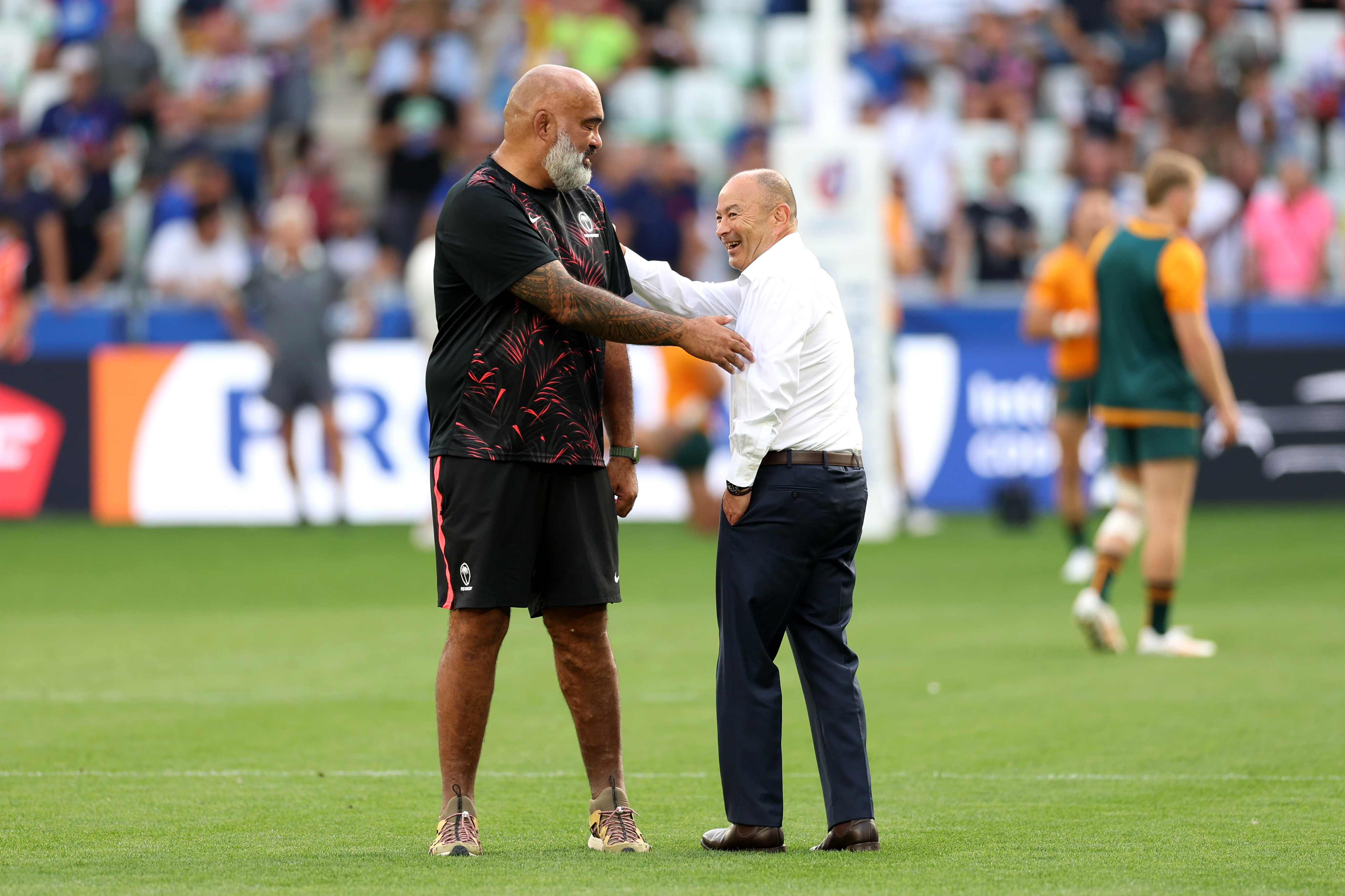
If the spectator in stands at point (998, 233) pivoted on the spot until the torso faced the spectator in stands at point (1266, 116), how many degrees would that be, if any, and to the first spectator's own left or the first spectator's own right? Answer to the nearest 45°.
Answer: approximately 135° to the first spectator's own left

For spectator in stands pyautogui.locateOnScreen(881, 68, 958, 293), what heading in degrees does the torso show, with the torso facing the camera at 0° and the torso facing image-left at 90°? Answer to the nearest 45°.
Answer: approximately 0°

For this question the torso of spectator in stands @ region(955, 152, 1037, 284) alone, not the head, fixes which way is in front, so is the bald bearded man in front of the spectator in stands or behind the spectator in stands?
in front
